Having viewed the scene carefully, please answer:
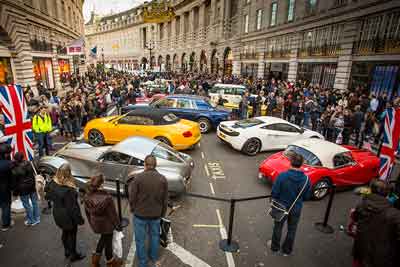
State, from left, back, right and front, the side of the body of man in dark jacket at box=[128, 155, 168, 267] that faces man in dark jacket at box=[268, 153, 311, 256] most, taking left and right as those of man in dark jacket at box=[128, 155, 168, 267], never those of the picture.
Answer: right

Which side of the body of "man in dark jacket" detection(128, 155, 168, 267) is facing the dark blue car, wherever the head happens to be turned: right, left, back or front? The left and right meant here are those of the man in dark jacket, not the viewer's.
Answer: front

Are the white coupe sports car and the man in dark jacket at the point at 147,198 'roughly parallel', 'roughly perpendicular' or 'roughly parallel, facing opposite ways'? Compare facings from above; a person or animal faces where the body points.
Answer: roughly perpendicular

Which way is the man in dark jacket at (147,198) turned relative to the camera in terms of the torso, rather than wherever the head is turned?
away from the camera

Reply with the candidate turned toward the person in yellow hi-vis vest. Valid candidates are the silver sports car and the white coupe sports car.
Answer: the silver sports car

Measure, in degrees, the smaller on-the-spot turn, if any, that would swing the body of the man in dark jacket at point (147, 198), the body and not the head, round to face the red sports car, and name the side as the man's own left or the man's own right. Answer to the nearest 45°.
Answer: approximately 90° to the man's own right

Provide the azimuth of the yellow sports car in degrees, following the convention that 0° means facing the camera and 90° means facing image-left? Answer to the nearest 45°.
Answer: approximately 135°

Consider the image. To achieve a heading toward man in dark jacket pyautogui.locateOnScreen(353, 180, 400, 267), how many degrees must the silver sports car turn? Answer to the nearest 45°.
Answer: approximately 180°
